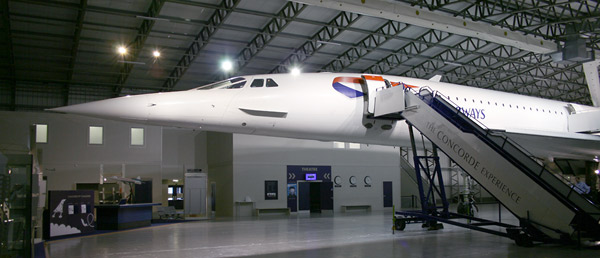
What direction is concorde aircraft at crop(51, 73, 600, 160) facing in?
to the viewer's left

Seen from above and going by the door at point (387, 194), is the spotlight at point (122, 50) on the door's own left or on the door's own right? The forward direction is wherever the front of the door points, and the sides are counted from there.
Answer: on the door's own right

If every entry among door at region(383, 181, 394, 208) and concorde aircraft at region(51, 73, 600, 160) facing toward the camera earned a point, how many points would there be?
1

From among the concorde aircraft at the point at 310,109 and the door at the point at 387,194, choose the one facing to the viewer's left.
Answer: the concorde aircraft

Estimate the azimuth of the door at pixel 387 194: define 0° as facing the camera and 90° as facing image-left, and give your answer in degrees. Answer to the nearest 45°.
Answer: approximately 0°

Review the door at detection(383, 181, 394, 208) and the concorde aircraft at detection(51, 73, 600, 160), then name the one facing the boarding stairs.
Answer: the door

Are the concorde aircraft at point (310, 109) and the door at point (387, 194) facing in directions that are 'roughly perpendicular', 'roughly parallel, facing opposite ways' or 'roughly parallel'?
roughly perpendicular

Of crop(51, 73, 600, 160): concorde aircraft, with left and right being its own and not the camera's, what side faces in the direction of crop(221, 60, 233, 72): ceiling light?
right

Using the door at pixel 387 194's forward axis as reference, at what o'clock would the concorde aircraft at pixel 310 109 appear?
The concorde aircraft is roughly at 12 o'clock from the door.

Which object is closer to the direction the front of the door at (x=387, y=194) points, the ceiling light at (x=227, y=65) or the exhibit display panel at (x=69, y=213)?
the exhibit display panel

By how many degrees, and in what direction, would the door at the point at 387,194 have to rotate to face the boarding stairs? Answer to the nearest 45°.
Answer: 0° — it already faces it

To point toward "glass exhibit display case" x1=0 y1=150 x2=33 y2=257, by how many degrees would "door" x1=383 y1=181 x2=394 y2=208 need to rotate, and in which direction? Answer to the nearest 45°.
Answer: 0° — it already faces it
